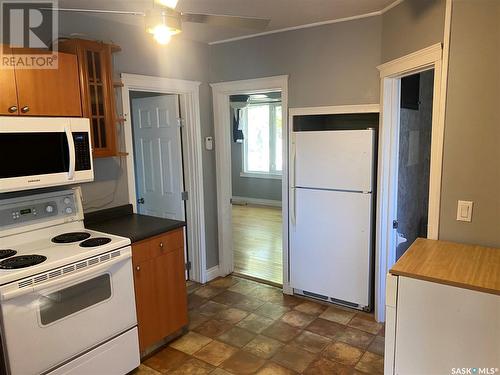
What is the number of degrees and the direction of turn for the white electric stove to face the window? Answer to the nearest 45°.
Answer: approximately 90° to its left

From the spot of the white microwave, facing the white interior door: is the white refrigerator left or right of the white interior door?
right

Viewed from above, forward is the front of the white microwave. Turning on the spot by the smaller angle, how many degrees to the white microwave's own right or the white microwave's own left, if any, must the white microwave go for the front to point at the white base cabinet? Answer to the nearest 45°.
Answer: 0° — it already faces it

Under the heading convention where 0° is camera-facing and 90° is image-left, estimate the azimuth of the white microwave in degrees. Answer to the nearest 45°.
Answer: approximately 315°

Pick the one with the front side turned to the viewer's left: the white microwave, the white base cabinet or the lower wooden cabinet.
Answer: the white base cabinet

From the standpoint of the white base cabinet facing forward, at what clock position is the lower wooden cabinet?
The lower wooden cabinet is roughly at 12 o'clock from the white base cabinet.

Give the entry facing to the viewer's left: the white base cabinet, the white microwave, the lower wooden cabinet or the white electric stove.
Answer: the white base cabinet

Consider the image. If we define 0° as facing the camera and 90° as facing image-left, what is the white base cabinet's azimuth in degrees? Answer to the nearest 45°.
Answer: approximately 90°
